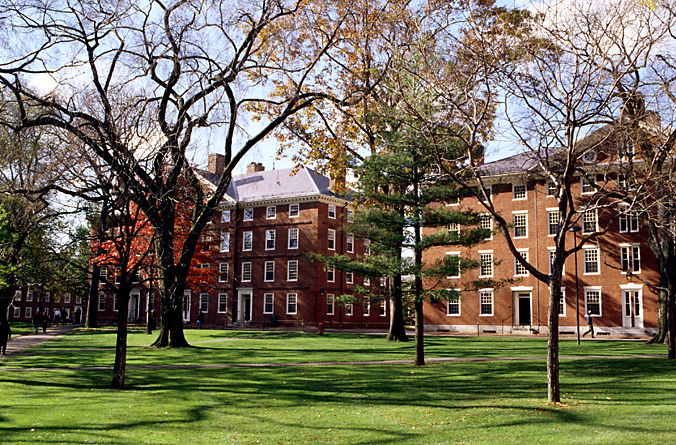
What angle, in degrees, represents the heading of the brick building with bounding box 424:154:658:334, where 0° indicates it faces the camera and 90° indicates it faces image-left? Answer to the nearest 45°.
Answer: approximately 0°
